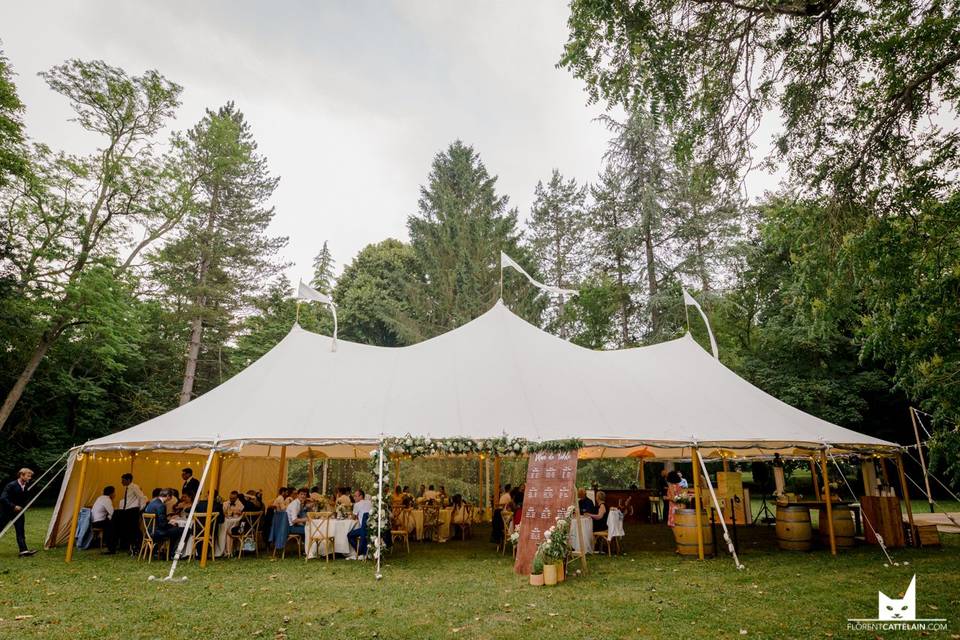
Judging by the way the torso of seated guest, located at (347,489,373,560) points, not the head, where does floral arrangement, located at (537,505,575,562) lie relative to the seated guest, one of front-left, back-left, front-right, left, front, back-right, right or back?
back-left

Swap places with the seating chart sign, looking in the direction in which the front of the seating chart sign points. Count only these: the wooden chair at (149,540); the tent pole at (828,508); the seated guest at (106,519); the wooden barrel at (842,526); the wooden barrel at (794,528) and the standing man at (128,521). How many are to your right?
3

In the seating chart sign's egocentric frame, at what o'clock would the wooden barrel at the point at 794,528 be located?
The wooden barrel is roughly at 8 o'clock from the seating chart sign.

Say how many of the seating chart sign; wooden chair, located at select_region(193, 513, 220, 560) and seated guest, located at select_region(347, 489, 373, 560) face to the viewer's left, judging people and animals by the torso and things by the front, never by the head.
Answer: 1

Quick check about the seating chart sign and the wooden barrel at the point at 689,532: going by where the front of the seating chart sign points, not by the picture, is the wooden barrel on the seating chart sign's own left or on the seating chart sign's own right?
on the seating chart sign's own left

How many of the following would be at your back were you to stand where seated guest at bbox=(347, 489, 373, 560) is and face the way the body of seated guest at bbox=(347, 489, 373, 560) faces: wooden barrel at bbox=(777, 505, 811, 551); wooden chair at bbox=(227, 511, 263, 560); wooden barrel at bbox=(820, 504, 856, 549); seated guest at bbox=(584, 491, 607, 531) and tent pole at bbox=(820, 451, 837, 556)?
4

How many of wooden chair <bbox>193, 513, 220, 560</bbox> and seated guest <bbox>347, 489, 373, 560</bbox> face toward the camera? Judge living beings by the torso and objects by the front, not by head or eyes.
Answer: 0

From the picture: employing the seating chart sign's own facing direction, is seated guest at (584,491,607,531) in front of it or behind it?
behind

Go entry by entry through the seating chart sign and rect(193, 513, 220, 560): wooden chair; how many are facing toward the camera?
1

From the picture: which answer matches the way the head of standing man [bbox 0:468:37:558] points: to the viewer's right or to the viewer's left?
to the viewer's right

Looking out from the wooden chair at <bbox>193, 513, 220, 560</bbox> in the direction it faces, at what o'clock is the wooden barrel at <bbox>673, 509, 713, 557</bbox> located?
The wooden barrel is roughly at 4 o'clock from the wooden chair.

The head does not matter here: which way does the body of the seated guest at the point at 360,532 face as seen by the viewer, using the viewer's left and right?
facing to the left of the viewer

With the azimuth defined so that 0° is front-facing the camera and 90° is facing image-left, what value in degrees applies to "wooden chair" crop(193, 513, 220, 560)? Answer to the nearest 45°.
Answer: approximately 180°

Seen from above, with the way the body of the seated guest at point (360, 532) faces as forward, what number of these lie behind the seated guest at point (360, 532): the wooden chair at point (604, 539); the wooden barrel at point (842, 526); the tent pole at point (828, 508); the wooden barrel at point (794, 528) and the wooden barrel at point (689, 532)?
5

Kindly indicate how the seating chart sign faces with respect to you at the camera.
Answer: facing the viewer
